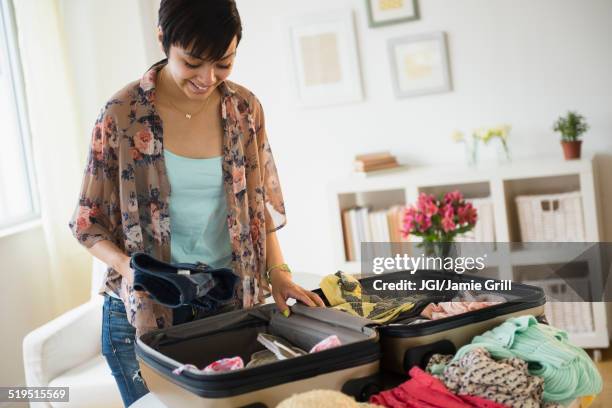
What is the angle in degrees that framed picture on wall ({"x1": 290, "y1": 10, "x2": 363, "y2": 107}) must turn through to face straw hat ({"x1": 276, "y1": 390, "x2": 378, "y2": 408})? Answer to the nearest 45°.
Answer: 0° — it already faces it

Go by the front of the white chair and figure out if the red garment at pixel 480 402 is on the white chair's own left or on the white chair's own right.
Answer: on the white chair's own left

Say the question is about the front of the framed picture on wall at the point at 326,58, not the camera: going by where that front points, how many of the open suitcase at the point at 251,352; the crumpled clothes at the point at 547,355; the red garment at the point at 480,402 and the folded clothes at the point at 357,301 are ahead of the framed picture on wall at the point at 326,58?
4

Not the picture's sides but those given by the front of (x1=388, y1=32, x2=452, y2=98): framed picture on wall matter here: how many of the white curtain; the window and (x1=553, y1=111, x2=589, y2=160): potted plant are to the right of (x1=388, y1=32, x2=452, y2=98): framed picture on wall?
2

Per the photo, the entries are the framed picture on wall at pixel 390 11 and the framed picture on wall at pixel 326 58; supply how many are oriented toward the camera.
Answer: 2

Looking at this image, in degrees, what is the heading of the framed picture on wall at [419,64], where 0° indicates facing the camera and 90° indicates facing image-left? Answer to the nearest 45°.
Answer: approximately 0°

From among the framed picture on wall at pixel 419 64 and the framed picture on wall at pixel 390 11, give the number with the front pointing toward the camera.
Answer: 2

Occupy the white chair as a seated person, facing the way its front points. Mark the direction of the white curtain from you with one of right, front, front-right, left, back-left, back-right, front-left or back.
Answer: back-right

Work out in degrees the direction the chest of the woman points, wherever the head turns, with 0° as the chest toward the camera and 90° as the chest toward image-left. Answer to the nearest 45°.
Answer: approximately 315°

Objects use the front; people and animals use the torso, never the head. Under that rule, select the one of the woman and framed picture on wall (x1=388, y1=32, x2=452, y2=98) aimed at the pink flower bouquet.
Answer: the framed picture on wall

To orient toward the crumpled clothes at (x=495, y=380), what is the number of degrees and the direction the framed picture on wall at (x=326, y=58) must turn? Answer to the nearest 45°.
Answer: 0° — it already faces it

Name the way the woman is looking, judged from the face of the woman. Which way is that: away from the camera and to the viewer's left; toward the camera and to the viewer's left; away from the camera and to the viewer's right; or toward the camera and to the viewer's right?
toward the camera and to the viewer's right
